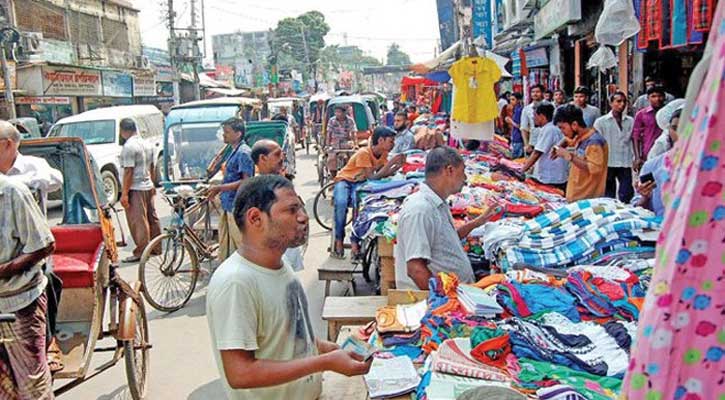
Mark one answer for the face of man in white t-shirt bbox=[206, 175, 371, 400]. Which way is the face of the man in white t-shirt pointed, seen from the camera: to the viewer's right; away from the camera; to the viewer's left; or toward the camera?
to the viewer's right

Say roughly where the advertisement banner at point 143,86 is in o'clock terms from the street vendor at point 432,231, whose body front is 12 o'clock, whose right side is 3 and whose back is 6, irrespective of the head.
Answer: The advertisement banner is roughly at 8 o'clock from the street vendor.

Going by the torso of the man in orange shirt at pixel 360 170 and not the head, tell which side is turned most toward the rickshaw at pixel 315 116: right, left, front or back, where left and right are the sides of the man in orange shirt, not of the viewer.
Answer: left

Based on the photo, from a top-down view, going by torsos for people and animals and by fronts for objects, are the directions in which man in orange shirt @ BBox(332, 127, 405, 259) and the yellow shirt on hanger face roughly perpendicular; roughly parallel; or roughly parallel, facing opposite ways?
roughly perpendicular

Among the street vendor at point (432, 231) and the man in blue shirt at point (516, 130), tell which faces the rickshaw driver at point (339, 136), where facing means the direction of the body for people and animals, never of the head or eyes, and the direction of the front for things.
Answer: the man in blue shirt

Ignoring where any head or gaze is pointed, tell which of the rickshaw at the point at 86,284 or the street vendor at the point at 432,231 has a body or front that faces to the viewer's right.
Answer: the street vendor

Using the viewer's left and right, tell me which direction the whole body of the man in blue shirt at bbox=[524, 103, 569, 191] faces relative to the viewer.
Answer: facing to the left of the viewer

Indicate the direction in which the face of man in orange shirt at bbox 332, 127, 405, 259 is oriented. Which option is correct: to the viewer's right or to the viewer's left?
to the viewer's right

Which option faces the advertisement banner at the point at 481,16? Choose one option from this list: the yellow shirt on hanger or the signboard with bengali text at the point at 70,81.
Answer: the signboard with bengali text

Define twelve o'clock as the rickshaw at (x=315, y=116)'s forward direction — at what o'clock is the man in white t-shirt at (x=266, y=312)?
The man in white t-shirt is roughly at 12 o'clock from the rickshaw.
